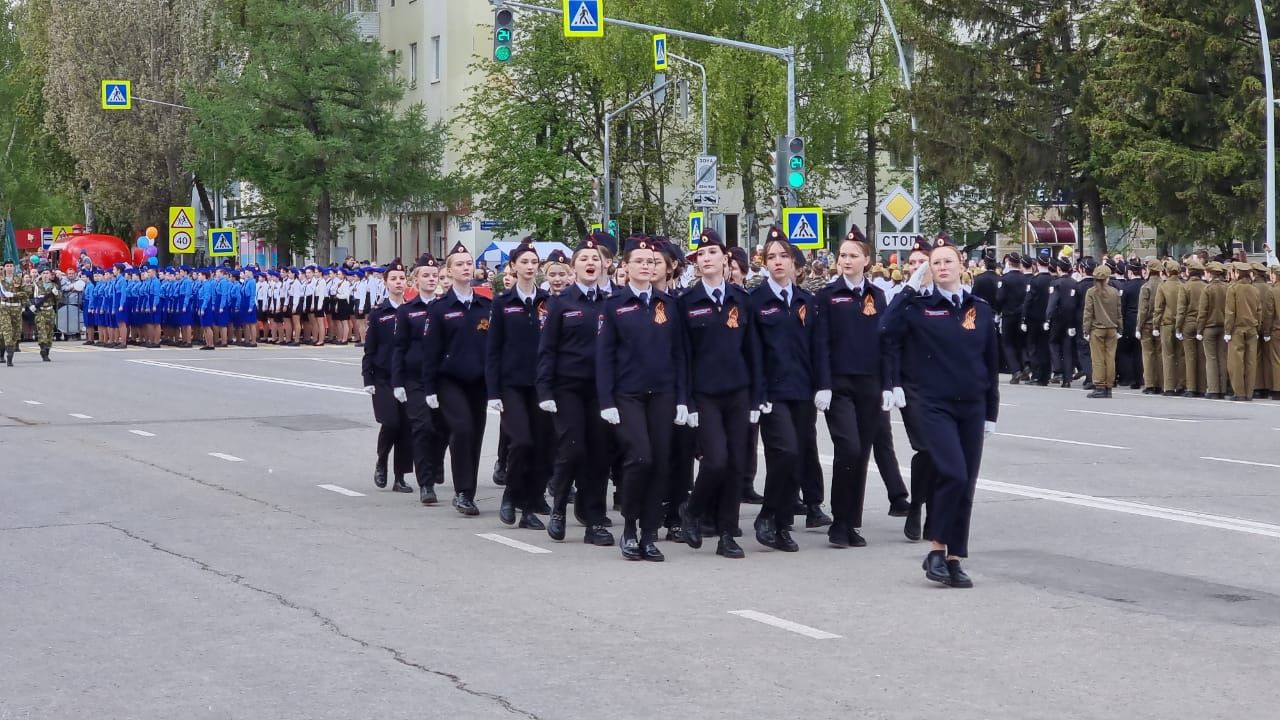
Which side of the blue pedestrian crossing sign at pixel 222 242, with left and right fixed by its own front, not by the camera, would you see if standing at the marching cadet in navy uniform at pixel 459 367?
front

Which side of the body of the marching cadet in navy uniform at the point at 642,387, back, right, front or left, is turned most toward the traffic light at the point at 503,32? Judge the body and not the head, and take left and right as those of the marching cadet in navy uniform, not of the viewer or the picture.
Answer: back

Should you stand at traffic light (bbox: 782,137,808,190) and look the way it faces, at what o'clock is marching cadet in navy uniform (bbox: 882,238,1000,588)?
The marching cadet in navy uniform is roughly at 12 o'clock from the traffic light.

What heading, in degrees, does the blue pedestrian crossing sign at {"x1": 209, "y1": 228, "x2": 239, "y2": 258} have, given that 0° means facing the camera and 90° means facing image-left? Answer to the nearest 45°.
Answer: approximately 0°

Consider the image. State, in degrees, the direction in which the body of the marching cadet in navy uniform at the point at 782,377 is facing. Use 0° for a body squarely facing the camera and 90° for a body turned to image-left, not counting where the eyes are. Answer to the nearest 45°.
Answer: approximately 0°

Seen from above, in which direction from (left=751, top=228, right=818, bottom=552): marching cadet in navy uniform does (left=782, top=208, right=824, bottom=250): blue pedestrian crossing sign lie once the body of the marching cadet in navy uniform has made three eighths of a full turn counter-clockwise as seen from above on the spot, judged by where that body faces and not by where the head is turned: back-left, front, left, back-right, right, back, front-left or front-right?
front-left

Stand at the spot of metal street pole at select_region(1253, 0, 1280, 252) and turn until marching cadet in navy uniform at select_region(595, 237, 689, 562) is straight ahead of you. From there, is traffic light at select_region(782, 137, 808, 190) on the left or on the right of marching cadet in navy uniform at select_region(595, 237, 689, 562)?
right
